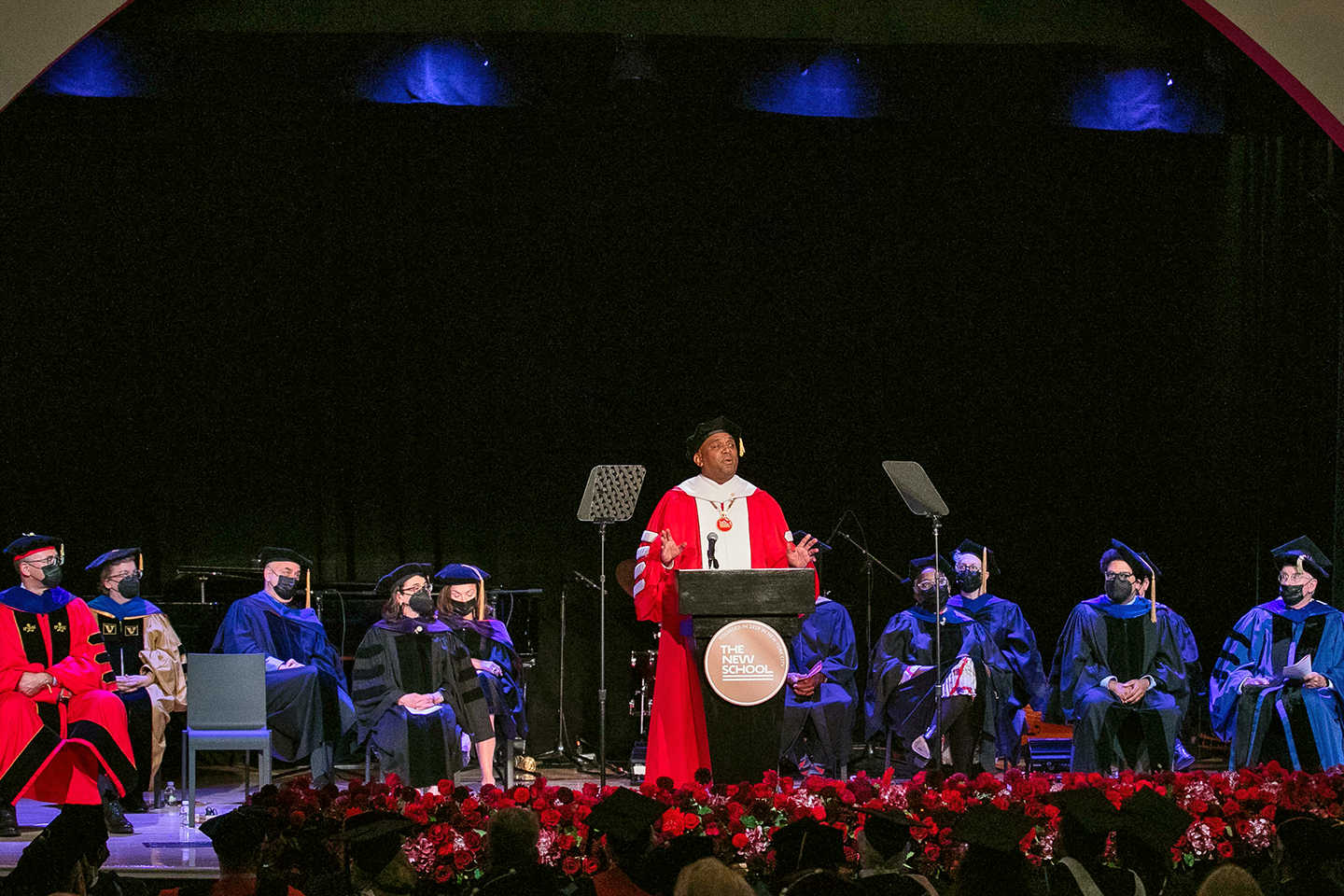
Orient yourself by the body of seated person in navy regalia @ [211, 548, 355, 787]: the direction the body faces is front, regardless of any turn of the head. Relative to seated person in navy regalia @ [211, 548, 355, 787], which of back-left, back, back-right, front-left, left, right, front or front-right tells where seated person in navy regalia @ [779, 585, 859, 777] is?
front-left

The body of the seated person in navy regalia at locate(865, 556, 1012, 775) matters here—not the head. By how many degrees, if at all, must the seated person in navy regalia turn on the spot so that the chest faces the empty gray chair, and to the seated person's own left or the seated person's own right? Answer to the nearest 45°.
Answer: approximately 45° to the seated person's own right

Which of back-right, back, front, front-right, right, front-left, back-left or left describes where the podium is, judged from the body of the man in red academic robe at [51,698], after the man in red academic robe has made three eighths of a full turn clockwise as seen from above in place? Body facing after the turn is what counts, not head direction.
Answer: back

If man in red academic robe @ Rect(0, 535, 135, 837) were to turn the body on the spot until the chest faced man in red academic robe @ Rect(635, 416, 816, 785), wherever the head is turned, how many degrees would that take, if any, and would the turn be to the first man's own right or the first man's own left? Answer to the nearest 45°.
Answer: approximately 45° to the first man's own left

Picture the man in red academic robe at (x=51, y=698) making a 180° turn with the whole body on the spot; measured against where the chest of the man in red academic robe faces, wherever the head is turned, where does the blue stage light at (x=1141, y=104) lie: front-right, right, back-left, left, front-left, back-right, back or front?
right

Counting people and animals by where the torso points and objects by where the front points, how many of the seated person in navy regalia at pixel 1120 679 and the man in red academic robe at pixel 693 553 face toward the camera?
2

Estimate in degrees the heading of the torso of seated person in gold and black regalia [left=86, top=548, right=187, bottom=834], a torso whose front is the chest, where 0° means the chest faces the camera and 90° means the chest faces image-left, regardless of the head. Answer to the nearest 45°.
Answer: approximately 0°

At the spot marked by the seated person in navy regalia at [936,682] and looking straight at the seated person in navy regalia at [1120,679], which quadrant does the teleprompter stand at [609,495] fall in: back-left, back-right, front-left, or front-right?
back-right

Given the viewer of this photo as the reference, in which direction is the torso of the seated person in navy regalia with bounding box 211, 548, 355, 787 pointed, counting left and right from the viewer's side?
facing the viewer and to the right of the viewer
